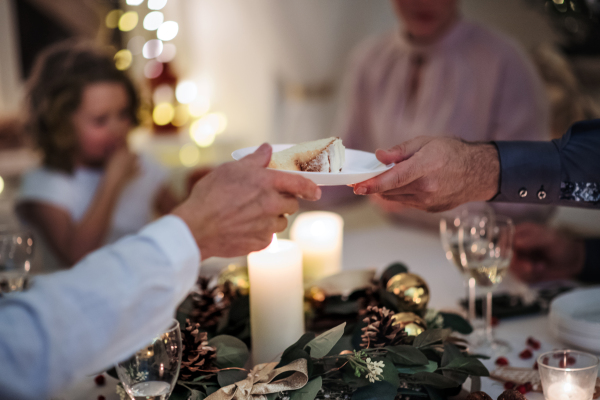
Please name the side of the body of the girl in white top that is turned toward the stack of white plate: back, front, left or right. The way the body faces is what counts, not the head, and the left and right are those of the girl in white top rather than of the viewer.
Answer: front

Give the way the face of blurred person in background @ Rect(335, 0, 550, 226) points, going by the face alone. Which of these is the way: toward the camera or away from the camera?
toward the camera

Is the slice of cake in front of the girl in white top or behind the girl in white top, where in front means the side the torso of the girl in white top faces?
in front

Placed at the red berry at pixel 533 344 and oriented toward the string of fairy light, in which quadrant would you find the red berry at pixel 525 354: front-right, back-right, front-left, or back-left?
back-left

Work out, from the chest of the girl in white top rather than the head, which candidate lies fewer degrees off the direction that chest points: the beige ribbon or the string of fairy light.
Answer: the beige ribbon

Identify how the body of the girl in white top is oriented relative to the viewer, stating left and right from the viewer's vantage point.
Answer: facing the viewer and to the right of the viewer

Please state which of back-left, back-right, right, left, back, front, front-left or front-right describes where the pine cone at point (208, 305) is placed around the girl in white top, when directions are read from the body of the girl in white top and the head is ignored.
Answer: front-right

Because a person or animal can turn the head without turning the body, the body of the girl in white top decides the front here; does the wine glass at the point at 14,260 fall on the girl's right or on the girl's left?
on the girl's right

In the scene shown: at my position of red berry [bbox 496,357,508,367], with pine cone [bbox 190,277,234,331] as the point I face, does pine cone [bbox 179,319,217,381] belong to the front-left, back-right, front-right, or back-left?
front-left

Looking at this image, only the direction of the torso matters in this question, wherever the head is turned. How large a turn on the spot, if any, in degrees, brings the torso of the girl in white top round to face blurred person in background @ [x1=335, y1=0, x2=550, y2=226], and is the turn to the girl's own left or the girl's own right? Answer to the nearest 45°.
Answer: approximately 45° to the girl's own left
